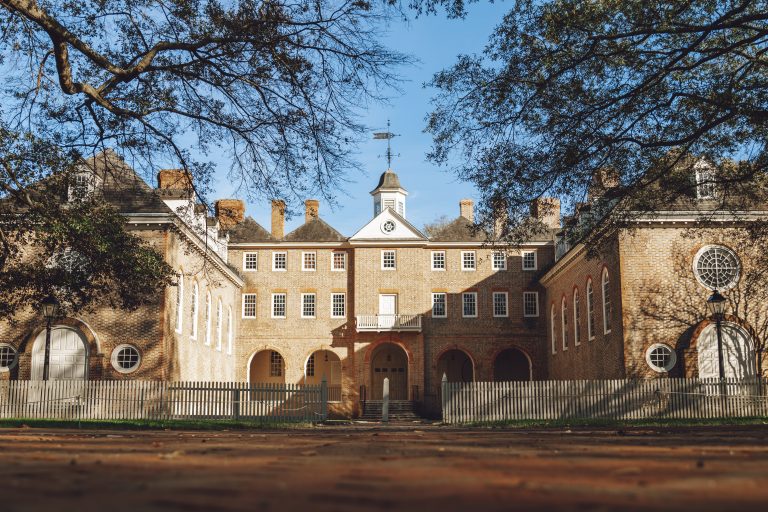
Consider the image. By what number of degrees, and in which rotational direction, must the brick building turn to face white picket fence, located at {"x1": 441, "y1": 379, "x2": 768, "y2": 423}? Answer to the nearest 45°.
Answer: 0° — it already faces it

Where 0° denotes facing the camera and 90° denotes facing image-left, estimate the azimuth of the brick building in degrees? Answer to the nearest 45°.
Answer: approximately 0°
